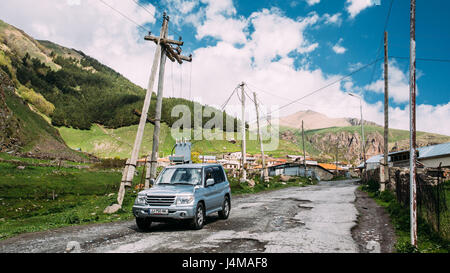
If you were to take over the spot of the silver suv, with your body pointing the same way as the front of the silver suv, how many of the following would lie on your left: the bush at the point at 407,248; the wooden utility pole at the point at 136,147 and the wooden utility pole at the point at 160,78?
1

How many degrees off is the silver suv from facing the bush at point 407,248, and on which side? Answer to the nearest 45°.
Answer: approximately 90° to its left

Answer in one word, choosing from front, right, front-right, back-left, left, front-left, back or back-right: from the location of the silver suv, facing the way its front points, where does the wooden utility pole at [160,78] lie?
back-right

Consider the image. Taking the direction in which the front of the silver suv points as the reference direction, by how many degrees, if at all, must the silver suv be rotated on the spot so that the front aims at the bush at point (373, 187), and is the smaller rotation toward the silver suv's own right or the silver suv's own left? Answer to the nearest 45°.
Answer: approximately 180°

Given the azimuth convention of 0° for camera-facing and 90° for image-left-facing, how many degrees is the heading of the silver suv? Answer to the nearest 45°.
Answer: approximately 45°

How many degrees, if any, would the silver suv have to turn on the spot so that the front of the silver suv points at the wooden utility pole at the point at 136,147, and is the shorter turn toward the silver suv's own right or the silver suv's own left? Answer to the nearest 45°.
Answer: approximately 135° to the silver suv's own right
